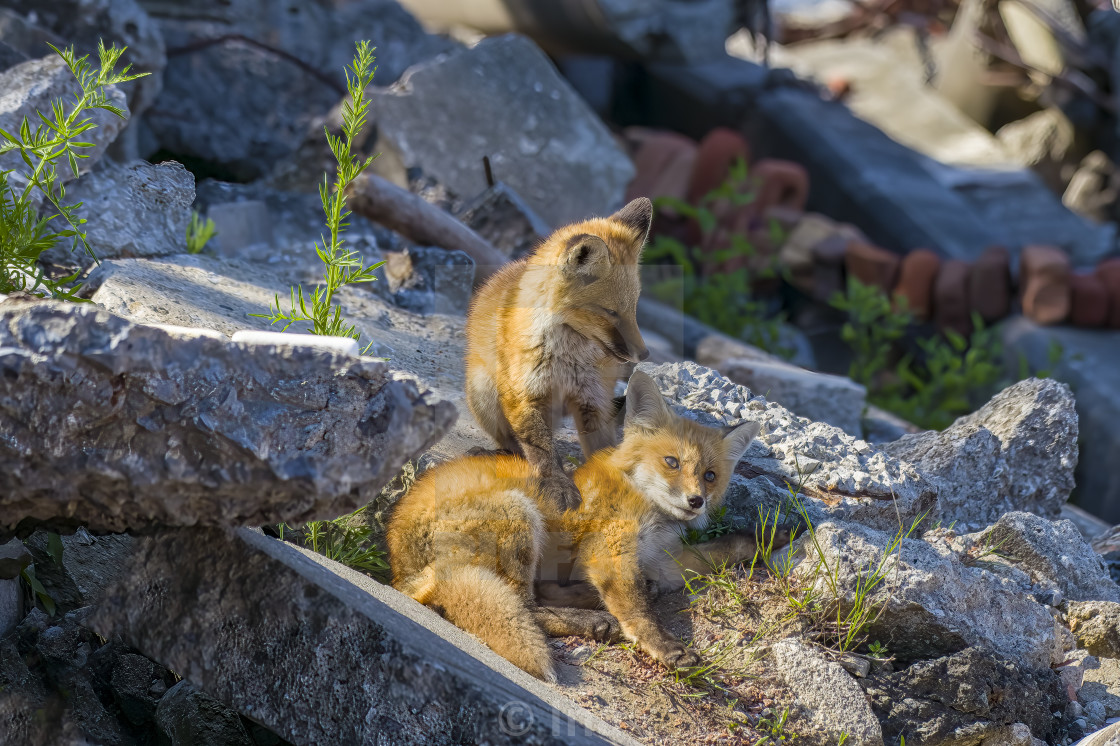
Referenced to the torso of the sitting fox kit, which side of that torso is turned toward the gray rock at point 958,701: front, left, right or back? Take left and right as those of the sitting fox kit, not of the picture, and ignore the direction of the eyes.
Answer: front

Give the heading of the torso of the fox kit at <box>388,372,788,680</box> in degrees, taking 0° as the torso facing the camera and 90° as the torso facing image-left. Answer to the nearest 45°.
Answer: approximately 315°

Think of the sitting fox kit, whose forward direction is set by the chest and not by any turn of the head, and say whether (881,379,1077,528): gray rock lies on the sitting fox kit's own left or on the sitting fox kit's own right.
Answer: on the sitting fox kit's own left

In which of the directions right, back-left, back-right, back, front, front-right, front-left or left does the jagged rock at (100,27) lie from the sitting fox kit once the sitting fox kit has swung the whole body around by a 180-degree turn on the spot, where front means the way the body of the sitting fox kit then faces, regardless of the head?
front

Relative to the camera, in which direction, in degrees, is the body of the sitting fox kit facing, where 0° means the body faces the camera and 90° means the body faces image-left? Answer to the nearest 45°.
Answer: approximately 315°

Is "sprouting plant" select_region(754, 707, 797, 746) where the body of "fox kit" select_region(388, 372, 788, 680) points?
yes

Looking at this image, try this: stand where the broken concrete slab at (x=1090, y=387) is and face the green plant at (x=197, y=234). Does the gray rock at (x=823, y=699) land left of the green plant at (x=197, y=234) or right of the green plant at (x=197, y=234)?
left

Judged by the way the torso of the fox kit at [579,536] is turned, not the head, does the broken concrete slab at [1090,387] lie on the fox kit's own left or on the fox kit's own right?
on the fox kit's own left

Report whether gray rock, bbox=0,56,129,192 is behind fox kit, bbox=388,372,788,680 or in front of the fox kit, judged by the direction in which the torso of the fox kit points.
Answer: behind

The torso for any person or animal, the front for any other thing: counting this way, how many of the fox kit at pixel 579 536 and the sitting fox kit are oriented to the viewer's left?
0

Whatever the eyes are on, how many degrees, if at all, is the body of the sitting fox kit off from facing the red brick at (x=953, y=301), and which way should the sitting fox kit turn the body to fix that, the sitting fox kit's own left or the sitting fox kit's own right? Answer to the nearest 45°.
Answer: approximately 90° to the sitting fox kit's own left
